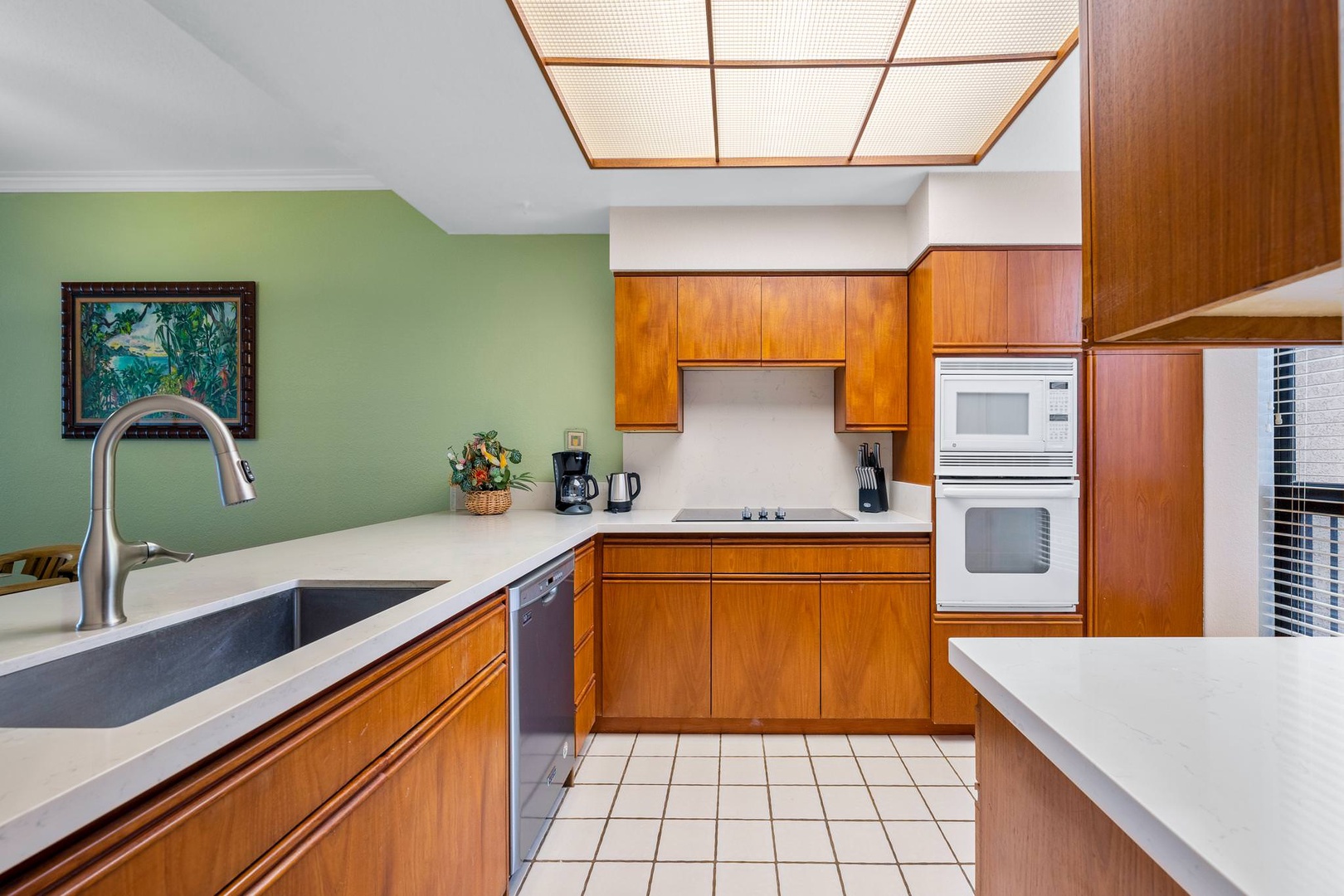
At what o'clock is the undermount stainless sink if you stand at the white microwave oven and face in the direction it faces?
The undermount stainless sink is roughly at 1 o'clock from the white microwave oven.

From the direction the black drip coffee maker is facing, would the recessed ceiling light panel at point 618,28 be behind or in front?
in front

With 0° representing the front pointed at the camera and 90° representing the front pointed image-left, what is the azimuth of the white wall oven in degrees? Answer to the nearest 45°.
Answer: approximately 0°

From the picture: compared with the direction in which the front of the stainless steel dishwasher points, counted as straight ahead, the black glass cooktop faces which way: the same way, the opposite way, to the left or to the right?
to the right

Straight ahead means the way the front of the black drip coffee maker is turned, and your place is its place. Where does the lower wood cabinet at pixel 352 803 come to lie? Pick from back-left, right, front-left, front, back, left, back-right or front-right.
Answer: front-right

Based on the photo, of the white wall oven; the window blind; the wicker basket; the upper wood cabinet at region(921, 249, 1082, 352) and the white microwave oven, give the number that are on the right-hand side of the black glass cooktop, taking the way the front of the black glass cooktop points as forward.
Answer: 1

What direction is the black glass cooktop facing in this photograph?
toward the camera

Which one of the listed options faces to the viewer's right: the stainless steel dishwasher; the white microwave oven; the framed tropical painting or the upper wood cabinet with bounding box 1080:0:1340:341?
the stainless steel dishwasher

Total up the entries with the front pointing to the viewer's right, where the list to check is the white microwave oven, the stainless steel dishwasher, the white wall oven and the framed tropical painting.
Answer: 1

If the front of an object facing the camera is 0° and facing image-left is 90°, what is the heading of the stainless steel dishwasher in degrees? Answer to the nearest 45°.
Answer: approximately 270°

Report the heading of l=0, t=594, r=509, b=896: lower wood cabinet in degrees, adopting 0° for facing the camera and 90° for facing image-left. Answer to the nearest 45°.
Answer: approximately 315°

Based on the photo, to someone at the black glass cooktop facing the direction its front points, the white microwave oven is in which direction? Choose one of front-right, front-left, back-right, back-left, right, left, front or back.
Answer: left

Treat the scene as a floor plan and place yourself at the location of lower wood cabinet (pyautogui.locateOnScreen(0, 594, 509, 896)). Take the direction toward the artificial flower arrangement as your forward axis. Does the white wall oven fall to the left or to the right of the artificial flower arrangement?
right

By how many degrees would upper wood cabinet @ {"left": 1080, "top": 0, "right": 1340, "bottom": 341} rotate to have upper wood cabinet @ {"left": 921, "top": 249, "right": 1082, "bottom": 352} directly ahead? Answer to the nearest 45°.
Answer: approximately 135° to its right

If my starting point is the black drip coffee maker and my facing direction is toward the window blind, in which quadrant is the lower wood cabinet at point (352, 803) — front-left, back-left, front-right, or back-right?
front-right

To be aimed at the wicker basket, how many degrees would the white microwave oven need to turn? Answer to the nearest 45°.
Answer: approximately 90° to its right

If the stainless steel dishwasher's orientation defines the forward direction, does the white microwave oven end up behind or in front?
in front

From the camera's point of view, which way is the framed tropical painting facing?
toward the camera
